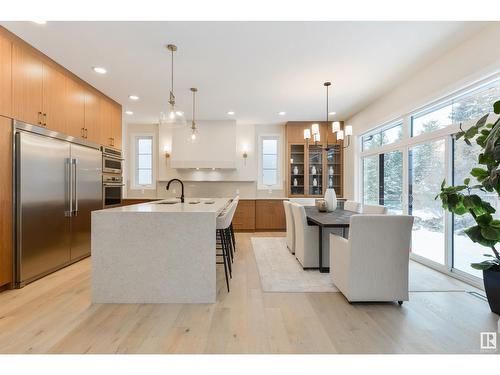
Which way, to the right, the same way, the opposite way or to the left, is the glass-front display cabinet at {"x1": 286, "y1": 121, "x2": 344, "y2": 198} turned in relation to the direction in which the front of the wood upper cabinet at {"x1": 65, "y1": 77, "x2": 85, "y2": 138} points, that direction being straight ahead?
to the right

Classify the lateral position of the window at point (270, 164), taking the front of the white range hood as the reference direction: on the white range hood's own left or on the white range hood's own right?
on the white range hood's own left

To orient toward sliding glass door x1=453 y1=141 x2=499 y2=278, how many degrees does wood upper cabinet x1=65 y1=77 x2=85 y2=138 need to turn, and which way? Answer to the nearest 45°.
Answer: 0° — it already faces it

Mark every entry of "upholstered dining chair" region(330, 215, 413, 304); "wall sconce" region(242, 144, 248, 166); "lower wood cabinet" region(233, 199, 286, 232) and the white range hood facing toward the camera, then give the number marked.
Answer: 3

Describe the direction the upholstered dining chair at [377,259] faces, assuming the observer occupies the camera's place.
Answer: facing away from the viewer and to the left of the viewer

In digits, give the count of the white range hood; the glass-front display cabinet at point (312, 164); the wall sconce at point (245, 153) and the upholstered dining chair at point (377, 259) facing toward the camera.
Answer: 3

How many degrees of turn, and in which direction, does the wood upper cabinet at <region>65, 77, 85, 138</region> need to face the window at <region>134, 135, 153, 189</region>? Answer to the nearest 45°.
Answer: approximately 90° to its left

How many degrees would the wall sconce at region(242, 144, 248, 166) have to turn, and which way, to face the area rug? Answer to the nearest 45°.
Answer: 0° — it already faces it

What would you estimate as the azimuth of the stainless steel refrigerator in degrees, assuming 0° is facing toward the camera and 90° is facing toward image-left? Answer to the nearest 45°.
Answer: approximately 315°

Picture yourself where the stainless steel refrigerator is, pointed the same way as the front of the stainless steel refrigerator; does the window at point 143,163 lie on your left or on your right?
on your left
